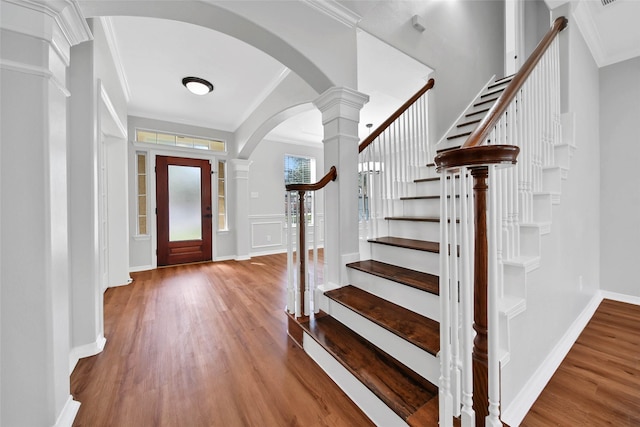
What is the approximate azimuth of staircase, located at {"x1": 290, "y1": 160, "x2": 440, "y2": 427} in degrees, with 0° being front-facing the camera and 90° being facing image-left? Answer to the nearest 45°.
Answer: approximately 45°

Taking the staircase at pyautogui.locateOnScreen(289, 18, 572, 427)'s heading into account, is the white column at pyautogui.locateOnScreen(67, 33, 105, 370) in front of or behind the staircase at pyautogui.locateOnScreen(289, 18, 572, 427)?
in front

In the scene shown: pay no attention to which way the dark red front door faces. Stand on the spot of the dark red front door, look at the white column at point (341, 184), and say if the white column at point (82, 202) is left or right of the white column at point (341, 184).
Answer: right

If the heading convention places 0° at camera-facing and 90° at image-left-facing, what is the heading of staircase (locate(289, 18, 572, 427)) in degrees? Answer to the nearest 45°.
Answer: approximately 45°

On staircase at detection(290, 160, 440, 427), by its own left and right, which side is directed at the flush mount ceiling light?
right

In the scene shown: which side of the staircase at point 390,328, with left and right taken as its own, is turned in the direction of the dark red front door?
right

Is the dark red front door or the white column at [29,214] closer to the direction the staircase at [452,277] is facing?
the white column

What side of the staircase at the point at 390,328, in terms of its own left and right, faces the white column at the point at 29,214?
front
